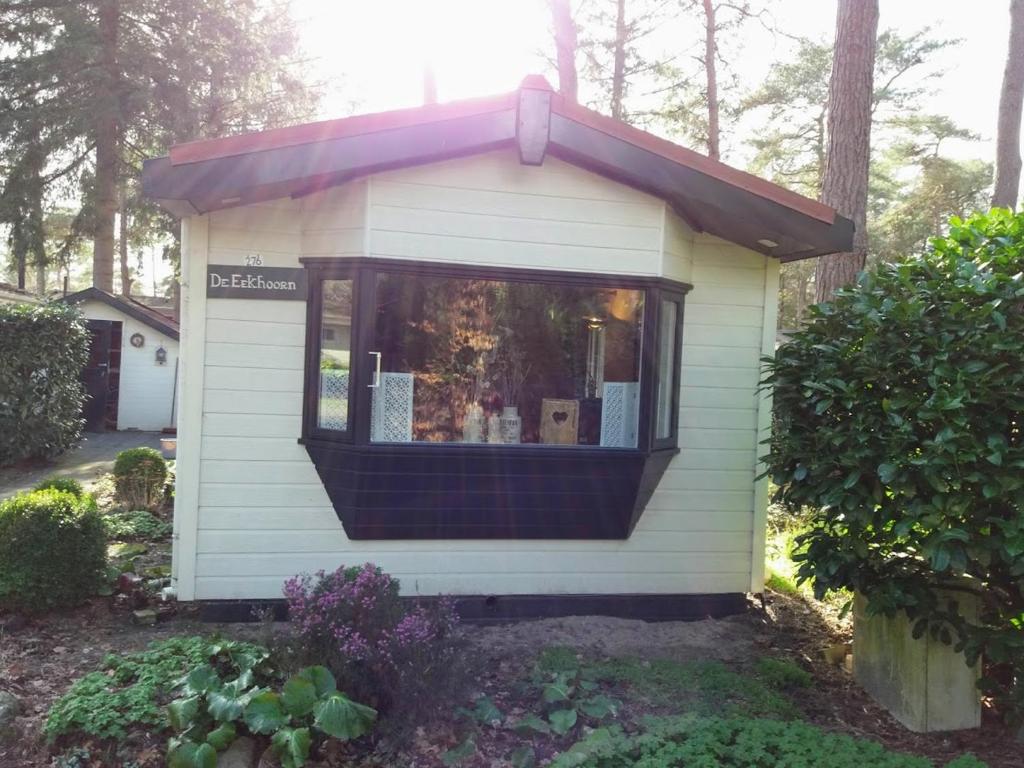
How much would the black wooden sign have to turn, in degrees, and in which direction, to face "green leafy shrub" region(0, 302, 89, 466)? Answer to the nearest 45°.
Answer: approximately 180°

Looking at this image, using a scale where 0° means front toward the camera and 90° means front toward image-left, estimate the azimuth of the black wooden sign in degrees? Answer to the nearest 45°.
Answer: approximately 0°

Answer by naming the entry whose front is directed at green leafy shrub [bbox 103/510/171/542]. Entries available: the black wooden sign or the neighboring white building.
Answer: the neighboring white building

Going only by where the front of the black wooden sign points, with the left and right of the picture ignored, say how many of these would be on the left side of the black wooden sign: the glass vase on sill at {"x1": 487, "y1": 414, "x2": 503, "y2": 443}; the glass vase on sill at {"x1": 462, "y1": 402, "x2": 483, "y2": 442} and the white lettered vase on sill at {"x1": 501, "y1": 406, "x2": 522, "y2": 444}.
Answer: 3

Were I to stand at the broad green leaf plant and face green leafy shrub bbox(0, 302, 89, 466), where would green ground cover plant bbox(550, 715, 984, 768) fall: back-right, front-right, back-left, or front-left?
back-right

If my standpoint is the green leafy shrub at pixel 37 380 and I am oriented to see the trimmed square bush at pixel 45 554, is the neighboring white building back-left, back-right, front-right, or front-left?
back-left

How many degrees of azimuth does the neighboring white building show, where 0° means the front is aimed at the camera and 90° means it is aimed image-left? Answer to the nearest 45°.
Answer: approximately 0°

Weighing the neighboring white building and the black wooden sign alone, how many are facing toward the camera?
2

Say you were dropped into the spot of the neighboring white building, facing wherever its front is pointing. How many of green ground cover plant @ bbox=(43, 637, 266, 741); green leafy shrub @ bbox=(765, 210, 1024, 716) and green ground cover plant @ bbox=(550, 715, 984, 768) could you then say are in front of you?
3

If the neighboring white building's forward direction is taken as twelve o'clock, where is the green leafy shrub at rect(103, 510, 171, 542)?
The green leafy shrub is roughly at 12 o'clock from the neighboring white building.

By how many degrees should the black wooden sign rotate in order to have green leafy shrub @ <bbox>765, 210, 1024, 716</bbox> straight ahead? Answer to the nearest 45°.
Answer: approximately 45° to its left
